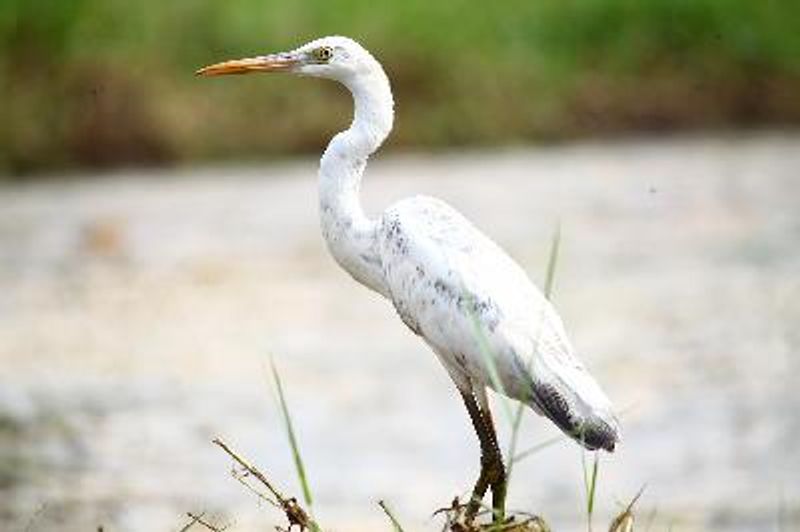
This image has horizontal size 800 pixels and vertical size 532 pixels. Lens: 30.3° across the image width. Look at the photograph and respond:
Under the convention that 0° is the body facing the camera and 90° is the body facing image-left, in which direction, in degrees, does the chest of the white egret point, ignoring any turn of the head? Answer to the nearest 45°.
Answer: approximately 90°
